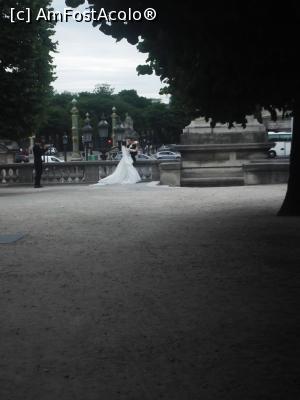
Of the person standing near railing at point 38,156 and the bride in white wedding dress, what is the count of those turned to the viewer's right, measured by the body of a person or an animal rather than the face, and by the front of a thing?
2

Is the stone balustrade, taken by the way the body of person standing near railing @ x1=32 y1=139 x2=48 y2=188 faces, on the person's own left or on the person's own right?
on the person's own left

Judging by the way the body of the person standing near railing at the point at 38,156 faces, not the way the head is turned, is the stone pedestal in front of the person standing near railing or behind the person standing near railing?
in front

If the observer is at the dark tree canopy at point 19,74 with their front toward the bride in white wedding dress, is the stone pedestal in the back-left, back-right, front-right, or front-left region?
front-right

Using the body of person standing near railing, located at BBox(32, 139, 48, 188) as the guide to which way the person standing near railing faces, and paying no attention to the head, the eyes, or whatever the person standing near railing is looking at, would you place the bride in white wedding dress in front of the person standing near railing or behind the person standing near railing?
in front

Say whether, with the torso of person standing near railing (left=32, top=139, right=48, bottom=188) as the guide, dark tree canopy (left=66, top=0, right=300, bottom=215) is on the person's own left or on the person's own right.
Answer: on the person's own right

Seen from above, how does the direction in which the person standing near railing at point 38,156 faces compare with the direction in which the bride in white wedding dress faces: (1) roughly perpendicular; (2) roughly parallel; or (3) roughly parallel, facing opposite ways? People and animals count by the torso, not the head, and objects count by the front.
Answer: roughly parallel

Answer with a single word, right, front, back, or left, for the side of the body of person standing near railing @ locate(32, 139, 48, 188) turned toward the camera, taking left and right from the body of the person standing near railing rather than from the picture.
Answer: right

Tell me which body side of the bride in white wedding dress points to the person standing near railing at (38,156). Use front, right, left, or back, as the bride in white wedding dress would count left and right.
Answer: back

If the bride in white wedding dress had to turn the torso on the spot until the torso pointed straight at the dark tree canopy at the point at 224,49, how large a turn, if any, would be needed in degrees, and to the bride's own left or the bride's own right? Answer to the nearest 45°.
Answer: approximately 90° to the bride's own right

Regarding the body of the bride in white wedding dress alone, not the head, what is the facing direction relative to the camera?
to the viewer's right
